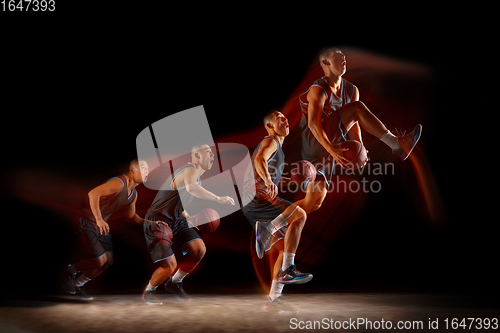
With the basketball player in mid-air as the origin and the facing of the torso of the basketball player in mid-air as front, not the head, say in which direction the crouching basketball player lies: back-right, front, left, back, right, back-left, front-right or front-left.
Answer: back-right

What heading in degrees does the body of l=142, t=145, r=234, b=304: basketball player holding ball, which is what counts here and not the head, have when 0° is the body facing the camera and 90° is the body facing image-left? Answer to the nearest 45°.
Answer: approximately 270°

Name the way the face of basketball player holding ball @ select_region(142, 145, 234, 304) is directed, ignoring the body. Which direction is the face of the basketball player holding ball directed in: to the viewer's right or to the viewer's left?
to the viewer's right

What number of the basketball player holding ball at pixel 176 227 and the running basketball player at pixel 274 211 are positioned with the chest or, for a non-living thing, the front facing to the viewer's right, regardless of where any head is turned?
2

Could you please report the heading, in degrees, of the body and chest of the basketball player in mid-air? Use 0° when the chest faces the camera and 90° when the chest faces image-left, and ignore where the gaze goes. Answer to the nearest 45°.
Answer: approximately 315°

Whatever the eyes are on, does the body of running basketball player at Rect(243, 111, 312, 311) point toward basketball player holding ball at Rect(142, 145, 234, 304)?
no

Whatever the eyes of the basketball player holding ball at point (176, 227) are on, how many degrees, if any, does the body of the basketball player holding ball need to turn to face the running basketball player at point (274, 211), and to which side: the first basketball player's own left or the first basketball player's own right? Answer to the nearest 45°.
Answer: approximately 45° to the first basketball player's own right

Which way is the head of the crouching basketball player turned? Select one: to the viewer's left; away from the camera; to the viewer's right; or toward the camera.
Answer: to the viewer's right

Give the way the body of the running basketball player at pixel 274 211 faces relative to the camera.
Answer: to the viewer's right

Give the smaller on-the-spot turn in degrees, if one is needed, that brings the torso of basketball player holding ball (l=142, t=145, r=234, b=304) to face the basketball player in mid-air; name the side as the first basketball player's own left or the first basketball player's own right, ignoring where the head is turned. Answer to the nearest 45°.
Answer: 0° — they already face them

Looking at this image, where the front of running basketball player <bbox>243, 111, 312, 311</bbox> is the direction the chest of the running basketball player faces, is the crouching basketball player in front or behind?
behind
